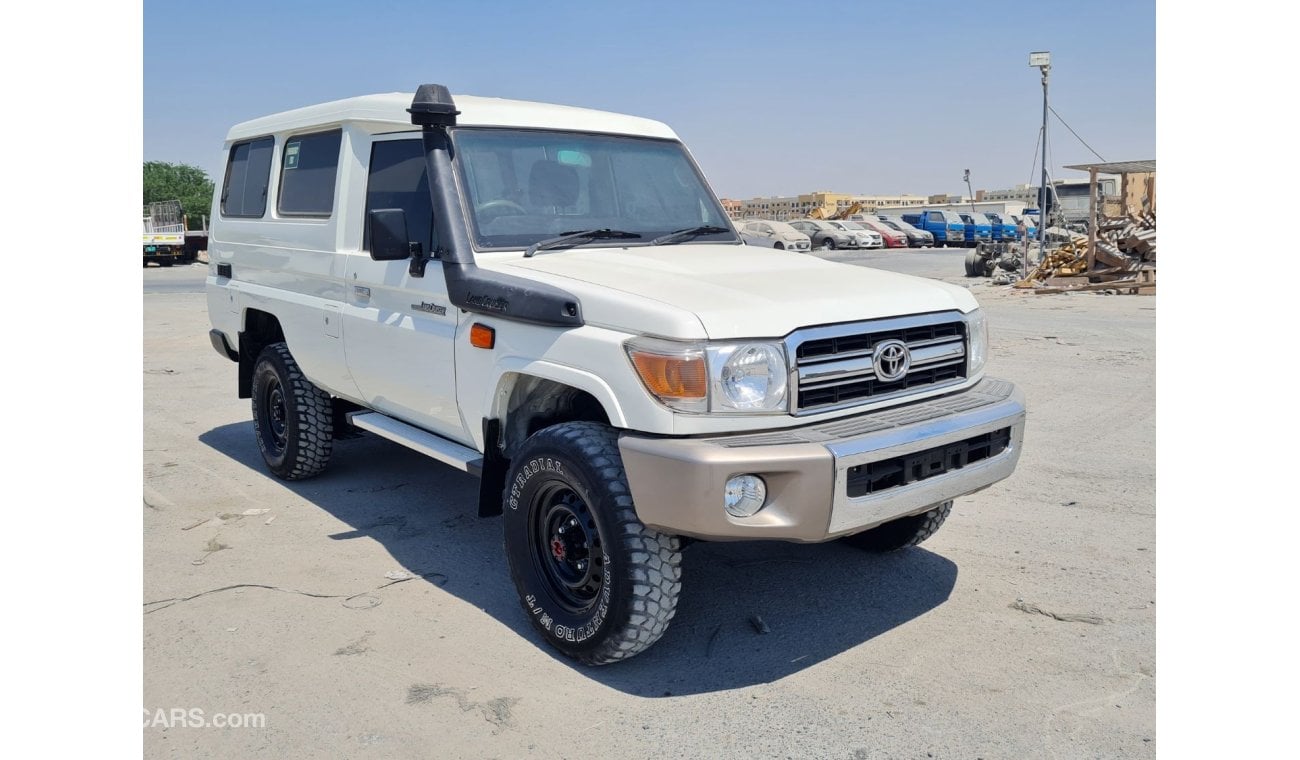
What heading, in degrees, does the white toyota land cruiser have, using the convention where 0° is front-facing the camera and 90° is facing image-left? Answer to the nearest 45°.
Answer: approximately 315°

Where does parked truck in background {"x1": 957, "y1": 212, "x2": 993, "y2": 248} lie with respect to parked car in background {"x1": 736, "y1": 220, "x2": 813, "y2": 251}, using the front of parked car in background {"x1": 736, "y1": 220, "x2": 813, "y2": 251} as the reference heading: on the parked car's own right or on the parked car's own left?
on the parked car's own left

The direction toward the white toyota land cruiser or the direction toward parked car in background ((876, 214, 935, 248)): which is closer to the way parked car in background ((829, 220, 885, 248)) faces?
the white toyota land cruiser

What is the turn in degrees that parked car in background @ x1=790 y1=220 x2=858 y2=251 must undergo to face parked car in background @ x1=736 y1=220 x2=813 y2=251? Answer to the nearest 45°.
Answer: approximately 45° to its right

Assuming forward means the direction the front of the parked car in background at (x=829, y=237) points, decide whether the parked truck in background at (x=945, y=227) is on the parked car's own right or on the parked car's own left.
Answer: on the parked car's own left

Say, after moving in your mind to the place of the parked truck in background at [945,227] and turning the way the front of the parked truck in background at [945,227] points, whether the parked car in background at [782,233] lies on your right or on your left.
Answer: on your right
